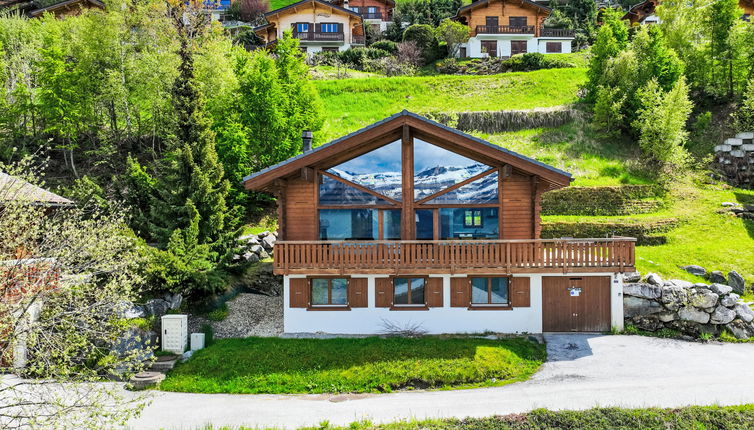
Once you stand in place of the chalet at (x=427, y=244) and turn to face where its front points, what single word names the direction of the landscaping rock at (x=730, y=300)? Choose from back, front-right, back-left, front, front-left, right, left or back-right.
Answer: left

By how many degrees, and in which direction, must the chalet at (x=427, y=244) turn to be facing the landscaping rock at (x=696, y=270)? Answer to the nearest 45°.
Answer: approximately 90° to its left

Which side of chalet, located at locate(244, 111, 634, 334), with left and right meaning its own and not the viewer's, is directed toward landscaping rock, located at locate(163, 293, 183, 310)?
right

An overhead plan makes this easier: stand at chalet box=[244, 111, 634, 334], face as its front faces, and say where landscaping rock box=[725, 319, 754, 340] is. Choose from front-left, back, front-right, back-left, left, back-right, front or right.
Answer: left

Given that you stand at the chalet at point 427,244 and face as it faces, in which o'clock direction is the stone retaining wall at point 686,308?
The stone retaining wall is roughly at 9 o'clock from the chalet.

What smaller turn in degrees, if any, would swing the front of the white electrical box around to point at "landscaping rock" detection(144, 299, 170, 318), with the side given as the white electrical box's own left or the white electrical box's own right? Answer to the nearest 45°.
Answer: approximately 135° to the white electrical box's own right

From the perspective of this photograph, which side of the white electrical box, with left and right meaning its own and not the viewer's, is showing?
front

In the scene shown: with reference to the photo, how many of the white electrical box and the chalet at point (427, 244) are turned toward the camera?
2

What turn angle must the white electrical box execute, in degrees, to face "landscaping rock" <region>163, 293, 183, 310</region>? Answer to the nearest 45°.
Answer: approximately 135° to its right

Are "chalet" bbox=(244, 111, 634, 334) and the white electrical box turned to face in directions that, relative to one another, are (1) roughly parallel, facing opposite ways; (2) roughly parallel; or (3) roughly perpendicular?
roughly parallel

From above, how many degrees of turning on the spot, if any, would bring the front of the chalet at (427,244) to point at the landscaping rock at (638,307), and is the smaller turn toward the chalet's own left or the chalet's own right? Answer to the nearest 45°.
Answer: approximately 90° to the chalet's own left

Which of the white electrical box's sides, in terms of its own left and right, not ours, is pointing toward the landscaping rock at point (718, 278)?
left

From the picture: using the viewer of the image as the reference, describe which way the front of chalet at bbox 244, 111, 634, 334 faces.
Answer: facing the viewer

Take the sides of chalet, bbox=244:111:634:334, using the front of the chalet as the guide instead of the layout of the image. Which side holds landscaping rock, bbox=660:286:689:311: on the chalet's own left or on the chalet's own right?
on the chalet's own left

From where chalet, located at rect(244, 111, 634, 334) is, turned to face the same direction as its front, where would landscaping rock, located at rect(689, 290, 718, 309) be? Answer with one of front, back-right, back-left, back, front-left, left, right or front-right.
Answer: left
